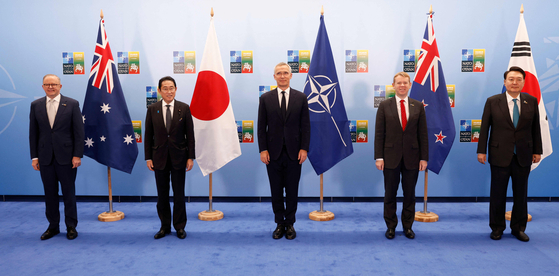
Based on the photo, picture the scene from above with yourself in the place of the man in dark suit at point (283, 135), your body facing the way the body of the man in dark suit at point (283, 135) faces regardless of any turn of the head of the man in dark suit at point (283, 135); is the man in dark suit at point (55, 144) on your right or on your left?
on your right

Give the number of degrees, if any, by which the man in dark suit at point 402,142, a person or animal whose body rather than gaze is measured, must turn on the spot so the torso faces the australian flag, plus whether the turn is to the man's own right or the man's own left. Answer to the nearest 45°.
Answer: approximately 90° to the man's own right

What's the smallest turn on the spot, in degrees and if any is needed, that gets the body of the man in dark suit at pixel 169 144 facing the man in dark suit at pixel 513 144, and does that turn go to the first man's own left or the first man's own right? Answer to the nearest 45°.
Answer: approximately 90° to the first man's own left

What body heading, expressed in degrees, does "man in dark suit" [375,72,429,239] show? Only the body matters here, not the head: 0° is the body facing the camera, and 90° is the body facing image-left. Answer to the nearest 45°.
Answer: approximately 0°

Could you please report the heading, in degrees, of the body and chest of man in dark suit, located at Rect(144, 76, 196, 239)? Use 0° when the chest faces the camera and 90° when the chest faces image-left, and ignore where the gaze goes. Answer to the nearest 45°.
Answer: approximately 0°

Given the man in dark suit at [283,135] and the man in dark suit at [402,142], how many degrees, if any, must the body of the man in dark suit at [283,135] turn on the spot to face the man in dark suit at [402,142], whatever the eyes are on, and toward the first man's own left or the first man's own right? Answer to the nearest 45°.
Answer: approximately 90° to the first man's own left

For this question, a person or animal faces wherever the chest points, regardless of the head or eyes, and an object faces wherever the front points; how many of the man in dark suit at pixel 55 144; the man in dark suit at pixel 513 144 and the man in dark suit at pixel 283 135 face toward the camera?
3

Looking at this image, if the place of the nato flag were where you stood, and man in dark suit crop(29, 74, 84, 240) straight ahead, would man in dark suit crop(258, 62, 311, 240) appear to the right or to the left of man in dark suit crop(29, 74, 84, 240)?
left
